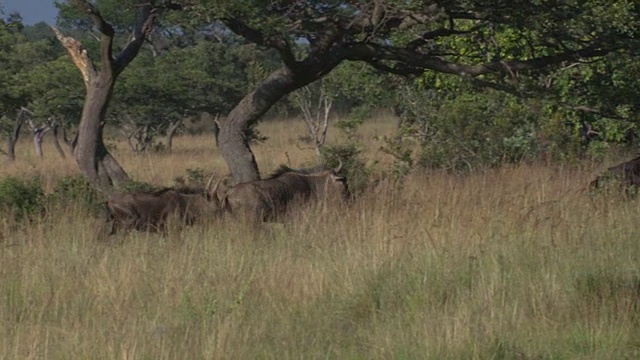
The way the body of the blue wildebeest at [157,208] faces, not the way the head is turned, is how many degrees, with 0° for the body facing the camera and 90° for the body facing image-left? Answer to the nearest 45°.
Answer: approximately 270°

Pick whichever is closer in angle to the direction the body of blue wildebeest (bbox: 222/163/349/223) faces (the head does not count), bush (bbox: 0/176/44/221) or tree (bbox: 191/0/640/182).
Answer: the tree

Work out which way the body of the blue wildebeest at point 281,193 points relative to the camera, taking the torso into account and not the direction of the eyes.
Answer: to the viewer's right

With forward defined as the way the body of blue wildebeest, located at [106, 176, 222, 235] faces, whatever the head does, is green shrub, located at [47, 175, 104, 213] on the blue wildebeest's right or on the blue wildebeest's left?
on the blue wildebeest's left

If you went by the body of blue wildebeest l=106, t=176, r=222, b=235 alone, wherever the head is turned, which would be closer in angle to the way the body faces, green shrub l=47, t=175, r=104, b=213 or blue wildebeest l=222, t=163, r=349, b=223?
the blue wildebeest

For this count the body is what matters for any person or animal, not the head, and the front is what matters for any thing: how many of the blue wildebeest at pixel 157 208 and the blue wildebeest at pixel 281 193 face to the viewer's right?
2

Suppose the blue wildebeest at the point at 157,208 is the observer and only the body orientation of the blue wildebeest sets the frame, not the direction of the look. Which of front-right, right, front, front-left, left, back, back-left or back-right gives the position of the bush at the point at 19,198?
back-left

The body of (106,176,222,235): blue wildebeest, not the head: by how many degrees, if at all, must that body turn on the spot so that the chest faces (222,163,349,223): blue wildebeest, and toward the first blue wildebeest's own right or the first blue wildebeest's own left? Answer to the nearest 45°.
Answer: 0° — it already faces it

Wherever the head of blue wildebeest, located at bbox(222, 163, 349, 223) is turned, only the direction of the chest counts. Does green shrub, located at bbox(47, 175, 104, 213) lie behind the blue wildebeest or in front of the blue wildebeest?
behind
